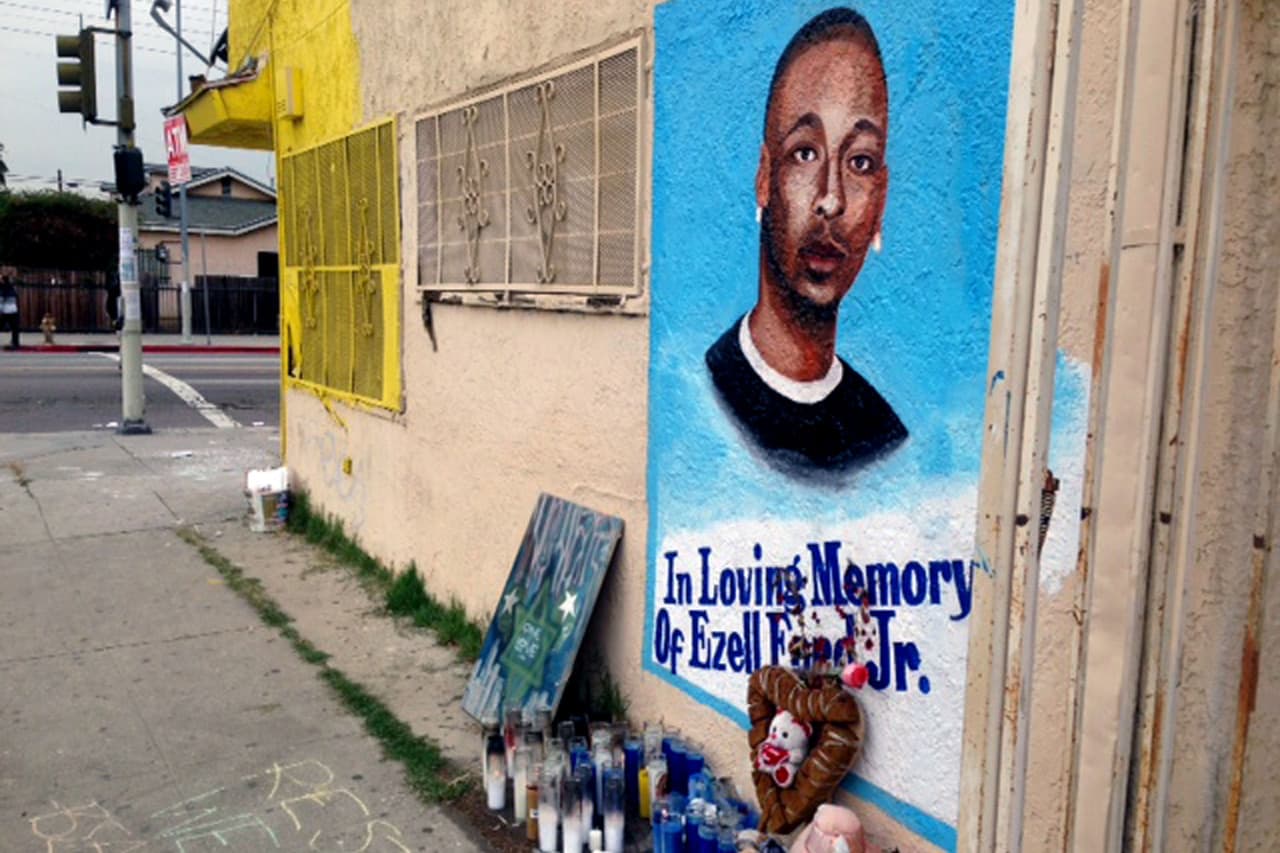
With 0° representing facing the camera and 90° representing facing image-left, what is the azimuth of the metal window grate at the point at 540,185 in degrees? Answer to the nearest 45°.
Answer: approximately 45°

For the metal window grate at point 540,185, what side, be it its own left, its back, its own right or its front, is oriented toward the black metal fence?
right

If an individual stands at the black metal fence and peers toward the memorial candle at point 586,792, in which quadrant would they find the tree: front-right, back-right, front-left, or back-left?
back-right

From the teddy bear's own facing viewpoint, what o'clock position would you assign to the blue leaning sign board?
The blue leaning sign board is roughly at 3 o'clock from the teddy bear.

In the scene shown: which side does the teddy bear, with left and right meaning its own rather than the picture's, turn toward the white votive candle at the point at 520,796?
right

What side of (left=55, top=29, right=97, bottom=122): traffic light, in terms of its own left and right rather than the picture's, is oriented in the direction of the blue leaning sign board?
left

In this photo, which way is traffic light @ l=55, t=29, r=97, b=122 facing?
to the viewer's left
